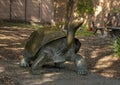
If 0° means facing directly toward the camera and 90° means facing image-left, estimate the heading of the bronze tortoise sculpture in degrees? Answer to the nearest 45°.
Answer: approximately 315°
